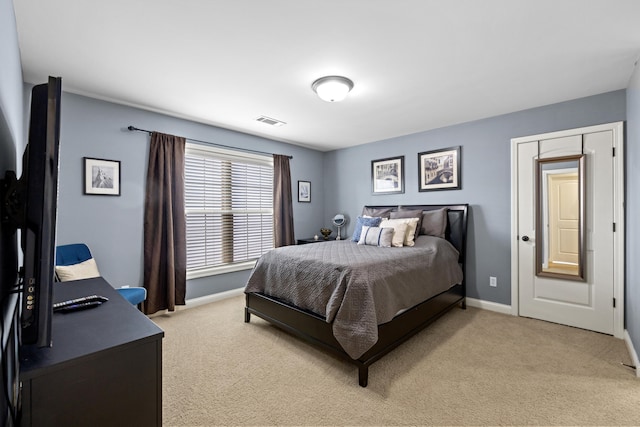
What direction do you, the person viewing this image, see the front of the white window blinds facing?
facing the viewer and to the right of the viewer

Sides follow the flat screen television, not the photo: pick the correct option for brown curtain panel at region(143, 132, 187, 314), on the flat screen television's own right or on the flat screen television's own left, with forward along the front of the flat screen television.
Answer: on the flat screen television's own left

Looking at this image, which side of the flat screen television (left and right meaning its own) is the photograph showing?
right

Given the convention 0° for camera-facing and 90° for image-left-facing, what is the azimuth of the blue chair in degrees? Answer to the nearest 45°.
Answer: approximately 315°

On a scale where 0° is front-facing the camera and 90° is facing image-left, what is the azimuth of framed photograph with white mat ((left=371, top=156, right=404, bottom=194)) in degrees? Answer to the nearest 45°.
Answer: approximately 45°

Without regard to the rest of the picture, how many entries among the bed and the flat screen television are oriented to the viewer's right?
1

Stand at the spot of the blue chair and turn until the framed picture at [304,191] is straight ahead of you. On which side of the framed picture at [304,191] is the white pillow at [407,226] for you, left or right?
right

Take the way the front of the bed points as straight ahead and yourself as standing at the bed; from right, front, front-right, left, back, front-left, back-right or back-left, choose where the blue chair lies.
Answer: front-right

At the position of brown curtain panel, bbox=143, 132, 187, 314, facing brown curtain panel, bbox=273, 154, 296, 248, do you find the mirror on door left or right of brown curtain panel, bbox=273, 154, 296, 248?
right

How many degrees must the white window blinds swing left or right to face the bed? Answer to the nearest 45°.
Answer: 0° — it already faces it

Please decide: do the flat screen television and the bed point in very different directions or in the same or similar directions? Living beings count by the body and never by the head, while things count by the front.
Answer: very different directions

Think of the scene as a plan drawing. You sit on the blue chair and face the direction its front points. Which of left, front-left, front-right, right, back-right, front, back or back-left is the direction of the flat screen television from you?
front-right

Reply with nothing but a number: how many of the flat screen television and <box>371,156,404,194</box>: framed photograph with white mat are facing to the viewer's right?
1

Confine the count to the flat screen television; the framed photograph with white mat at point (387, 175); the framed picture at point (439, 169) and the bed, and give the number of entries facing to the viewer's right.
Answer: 1
